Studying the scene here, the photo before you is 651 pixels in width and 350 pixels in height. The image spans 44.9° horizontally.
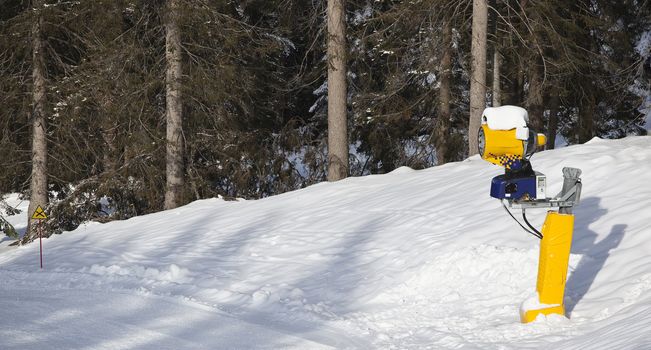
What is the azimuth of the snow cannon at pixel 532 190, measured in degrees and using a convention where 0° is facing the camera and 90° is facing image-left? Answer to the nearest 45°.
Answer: approximately 90°
